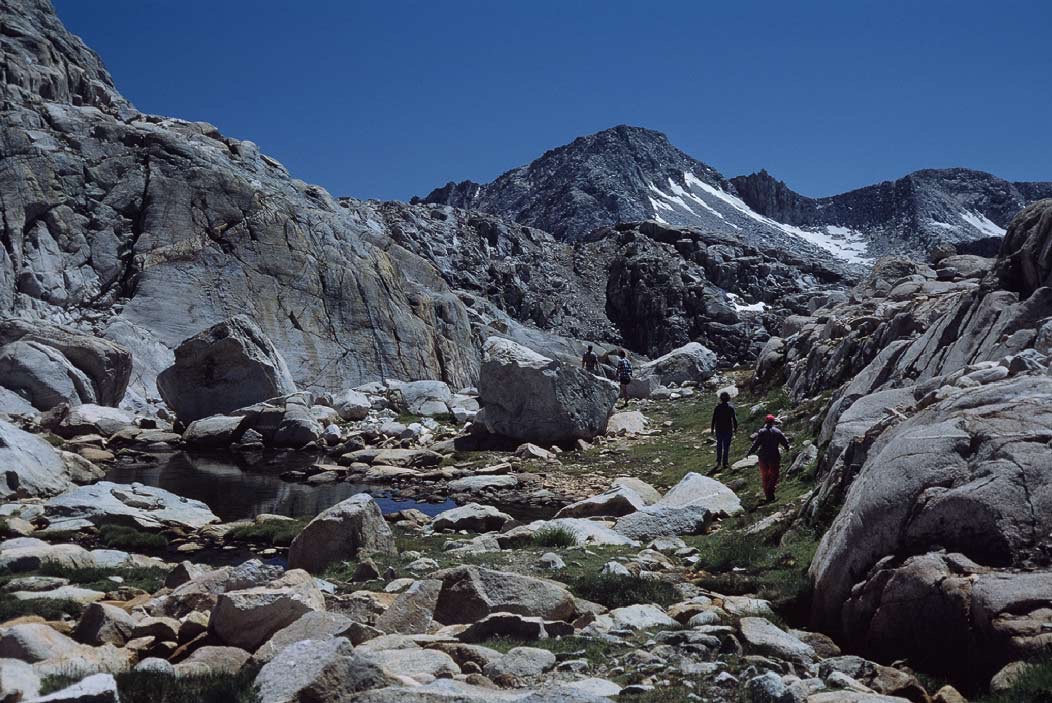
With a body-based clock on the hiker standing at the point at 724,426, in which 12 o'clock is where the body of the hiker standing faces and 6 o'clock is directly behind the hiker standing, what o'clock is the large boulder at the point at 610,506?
The large boulder is roughly at 7 o'clock from the hiker standing.

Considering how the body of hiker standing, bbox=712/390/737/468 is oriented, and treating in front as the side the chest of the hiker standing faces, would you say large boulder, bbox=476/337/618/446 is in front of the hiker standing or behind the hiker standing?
in front

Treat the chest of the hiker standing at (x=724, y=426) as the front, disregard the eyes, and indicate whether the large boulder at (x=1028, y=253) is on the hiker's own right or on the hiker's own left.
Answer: on the hiker's own right

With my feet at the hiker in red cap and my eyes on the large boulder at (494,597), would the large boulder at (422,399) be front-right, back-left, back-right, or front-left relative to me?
back-right

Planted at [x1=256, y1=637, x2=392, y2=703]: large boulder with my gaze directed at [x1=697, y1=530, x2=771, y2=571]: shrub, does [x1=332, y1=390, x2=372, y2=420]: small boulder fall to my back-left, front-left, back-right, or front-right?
front-left

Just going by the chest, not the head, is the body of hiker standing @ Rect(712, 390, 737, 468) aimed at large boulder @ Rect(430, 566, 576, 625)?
no

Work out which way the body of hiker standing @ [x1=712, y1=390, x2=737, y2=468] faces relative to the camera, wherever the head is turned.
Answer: away from the camera

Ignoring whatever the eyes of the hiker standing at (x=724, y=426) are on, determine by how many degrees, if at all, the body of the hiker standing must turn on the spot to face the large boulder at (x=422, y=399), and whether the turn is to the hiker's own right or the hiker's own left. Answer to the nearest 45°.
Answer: approximately 45° to the hiker's own left

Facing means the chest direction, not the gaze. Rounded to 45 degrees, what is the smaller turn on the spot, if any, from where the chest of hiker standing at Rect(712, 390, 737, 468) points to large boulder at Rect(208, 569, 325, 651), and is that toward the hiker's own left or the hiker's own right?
approximately 180°

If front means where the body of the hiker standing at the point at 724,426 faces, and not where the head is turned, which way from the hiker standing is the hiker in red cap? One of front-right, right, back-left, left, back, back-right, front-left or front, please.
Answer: back

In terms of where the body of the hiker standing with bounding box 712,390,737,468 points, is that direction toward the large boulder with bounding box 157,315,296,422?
no

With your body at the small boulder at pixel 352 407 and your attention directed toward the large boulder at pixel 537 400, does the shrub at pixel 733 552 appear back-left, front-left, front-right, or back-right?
front-right

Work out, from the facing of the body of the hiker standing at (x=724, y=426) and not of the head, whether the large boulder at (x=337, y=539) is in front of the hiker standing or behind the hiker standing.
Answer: behind

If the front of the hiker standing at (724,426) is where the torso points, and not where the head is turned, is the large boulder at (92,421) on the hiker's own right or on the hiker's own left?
on the hiker's own left

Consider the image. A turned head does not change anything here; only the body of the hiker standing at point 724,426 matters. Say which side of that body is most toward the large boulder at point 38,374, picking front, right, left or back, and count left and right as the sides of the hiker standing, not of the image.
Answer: left

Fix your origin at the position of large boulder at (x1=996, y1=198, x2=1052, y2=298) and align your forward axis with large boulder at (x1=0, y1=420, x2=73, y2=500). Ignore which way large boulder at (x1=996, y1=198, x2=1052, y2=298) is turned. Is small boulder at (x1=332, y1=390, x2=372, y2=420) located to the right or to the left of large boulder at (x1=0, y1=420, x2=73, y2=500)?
right

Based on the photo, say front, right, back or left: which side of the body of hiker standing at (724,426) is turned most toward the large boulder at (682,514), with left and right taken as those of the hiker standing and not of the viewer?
back

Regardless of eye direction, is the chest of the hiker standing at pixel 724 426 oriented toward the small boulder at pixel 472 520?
no
